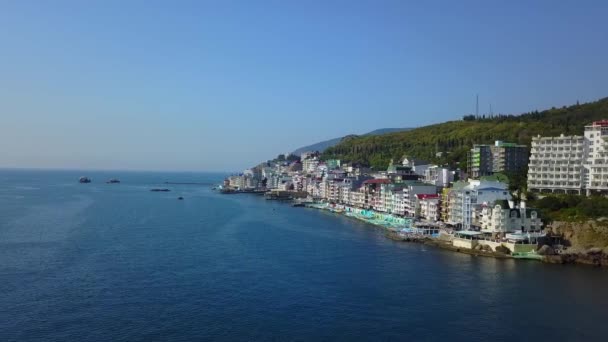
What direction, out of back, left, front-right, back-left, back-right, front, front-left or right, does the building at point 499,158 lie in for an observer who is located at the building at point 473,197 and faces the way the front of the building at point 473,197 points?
back-right

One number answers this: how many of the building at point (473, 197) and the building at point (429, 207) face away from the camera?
0

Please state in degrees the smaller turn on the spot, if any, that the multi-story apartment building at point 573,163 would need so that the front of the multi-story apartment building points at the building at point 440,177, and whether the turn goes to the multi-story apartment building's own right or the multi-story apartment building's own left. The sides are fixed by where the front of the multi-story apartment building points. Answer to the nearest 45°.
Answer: approximately 135° to the multi-story apartment building's own right

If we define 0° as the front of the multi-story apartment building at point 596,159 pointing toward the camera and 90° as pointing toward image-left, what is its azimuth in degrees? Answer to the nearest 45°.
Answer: approximately 0°

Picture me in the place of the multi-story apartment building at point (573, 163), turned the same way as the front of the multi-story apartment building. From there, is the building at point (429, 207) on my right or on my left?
on my right
